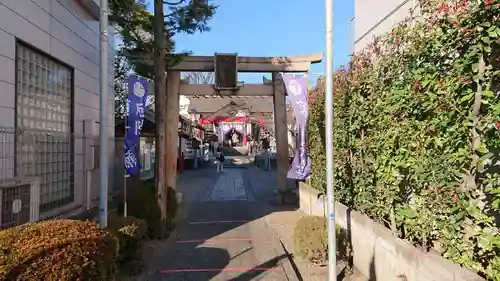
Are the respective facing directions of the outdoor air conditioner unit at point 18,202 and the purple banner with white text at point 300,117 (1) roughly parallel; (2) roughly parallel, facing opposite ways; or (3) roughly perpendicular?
roughly perpendicular

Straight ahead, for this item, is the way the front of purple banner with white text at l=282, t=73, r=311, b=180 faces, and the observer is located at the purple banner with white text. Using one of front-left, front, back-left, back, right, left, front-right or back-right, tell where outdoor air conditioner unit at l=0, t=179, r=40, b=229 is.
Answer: front-right

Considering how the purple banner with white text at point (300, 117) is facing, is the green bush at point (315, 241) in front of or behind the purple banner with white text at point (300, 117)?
in front

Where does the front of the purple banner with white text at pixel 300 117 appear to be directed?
toward the camera

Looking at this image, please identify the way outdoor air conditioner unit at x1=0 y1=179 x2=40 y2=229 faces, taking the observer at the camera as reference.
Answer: facing the viewer and to the right of the viewer

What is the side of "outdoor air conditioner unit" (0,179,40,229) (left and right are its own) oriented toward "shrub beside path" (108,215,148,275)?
front

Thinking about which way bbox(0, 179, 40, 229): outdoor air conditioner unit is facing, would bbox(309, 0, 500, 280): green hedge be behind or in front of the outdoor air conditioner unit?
in front

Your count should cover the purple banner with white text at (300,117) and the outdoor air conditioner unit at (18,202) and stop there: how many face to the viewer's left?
0
